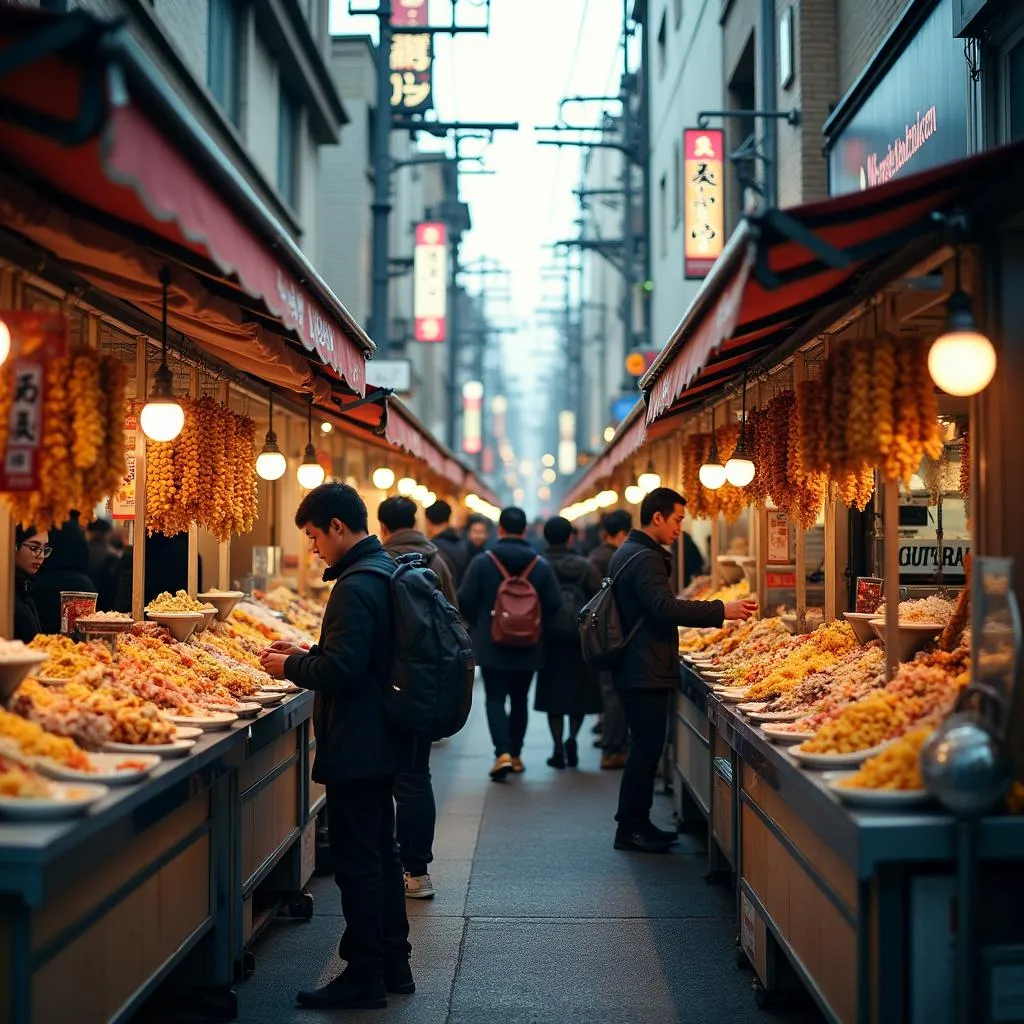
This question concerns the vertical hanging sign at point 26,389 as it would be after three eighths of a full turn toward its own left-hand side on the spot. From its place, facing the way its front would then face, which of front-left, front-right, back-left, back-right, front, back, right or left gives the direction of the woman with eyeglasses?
front-left

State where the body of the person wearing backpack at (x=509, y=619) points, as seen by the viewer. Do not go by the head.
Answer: away from the camera

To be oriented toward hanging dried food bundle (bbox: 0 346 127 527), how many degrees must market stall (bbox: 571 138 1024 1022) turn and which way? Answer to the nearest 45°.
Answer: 0° — it already faces it

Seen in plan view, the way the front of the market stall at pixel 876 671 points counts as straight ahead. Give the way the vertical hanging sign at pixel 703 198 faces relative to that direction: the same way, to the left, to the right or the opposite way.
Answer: to the left

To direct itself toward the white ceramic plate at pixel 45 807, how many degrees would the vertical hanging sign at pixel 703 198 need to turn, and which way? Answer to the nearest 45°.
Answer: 0° — it already faces it

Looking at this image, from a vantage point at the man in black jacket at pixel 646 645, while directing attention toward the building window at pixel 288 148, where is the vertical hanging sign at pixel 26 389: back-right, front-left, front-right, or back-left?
back-left

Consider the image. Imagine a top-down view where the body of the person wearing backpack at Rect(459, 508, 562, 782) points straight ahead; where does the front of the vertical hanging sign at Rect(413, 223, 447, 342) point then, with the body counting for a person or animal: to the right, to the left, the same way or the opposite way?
the opposite way

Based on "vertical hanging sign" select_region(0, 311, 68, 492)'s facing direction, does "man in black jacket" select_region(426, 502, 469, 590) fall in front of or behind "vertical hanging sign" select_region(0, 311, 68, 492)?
behind

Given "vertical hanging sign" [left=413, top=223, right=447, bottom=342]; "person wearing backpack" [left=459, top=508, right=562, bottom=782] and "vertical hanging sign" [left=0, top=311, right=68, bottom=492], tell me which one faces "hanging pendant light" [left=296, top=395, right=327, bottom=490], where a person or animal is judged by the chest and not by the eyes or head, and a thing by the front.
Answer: "vertical hanging sign" [left=413, top=223, right=447, bottom=342]

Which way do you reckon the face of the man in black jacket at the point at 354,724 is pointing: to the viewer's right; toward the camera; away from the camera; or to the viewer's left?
to the viewer's left

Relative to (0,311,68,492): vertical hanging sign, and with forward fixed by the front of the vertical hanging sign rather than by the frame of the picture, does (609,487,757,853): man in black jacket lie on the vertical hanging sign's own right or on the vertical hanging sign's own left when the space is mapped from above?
on the vertical hanging sign's own left

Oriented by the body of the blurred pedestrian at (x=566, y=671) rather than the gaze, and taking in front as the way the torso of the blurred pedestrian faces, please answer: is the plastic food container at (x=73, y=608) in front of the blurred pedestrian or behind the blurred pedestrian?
behind

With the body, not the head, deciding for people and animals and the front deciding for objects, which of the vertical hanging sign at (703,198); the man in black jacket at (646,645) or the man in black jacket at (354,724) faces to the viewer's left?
the man in black jacket at (354,724)

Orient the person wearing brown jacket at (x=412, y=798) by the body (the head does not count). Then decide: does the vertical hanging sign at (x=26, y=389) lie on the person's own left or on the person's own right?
on the person's own left

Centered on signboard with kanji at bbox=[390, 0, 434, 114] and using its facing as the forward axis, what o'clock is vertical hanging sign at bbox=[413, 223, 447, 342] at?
The vertical hanging sign is roughly at 6 o'clock from the signboard with kanji.

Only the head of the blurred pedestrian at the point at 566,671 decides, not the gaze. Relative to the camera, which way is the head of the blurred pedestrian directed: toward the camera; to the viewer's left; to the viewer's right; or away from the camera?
away from the camera

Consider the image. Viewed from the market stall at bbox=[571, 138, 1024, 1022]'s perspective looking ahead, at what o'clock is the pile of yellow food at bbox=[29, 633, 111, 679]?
The pile of yellow food is roughly at 12 o'clock from the market stall.

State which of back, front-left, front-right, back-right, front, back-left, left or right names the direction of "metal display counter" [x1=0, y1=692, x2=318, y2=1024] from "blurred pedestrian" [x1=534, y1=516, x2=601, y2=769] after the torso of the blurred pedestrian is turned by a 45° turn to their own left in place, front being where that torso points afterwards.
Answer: back-left

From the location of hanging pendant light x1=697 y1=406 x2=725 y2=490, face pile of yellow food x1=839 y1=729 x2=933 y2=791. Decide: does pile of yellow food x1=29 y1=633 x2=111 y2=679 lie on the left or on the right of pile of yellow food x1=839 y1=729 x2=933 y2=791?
right

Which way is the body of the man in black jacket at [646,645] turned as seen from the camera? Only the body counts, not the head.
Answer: to the viewer's right

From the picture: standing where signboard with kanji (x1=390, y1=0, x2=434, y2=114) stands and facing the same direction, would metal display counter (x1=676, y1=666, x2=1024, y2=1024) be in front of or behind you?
in front

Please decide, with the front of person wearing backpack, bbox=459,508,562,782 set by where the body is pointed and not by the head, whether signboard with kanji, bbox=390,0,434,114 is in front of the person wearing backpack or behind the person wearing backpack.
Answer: in front

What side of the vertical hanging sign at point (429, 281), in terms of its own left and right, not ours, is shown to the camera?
front
